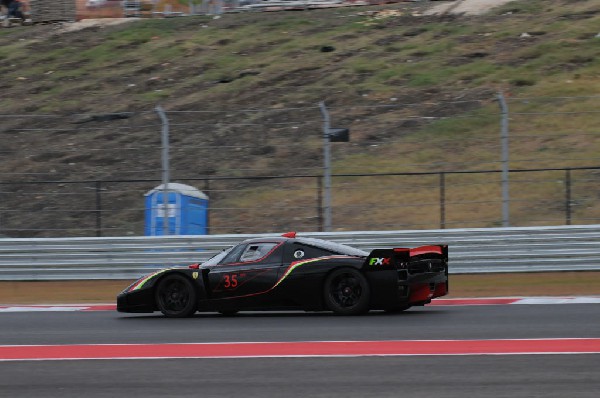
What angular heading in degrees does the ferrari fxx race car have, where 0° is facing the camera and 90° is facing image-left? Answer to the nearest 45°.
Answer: approximately 90°

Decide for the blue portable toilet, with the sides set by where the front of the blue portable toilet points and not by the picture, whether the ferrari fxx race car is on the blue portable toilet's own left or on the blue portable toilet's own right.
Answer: on the blue portable toilet's own left

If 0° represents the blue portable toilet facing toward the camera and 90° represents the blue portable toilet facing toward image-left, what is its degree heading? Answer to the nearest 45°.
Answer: approximately 45°
